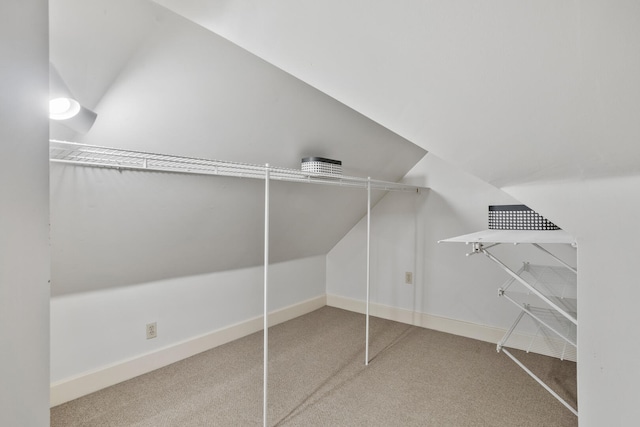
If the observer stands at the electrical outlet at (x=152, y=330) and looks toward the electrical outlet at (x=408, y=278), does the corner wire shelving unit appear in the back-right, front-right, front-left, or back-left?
front-right

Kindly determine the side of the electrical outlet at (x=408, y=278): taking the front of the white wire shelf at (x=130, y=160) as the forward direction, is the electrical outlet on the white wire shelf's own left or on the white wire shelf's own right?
on the white wire shelf's own left

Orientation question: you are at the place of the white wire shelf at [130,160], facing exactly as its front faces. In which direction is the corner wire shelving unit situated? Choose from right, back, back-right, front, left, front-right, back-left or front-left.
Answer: front-left
